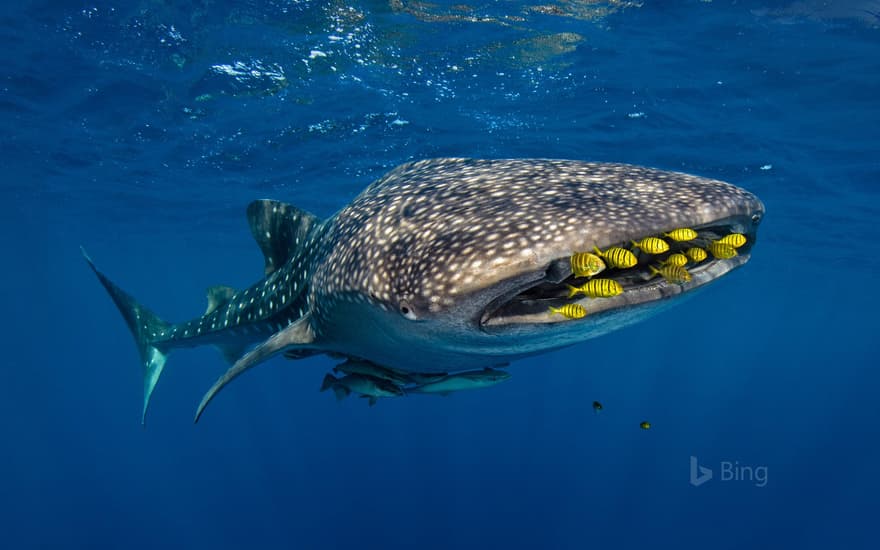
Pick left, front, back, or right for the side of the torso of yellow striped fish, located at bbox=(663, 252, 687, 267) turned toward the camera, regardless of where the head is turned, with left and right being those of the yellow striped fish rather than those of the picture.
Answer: right

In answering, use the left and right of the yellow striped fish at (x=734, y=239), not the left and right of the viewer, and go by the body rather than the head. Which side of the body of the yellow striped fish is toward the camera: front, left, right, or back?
right

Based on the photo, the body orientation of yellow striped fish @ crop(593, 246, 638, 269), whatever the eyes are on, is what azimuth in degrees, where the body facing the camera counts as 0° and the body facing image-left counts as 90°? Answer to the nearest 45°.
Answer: approximately 270°

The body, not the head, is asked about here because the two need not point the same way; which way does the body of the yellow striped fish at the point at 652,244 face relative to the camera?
to the viewer's right

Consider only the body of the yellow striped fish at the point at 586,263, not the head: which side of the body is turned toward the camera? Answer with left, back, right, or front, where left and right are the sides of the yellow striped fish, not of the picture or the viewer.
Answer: right

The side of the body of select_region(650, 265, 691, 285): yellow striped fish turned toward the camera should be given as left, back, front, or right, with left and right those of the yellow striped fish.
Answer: right

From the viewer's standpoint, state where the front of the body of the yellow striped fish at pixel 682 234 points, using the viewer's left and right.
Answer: facing to the right of the viewer

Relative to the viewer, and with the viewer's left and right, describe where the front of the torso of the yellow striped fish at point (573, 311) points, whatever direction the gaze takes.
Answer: facing to the right of the viewer

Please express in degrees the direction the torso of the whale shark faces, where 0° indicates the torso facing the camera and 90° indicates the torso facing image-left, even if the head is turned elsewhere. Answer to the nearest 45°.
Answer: approximately 315°

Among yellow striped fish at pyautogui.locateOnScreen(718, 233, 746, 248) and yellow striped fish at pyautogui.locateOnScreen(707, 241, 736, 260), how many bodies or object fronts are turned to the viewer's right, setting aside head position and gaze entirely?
2

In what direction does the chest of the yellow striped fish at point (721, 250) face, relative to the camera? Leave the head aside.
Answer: to the viewer's right
